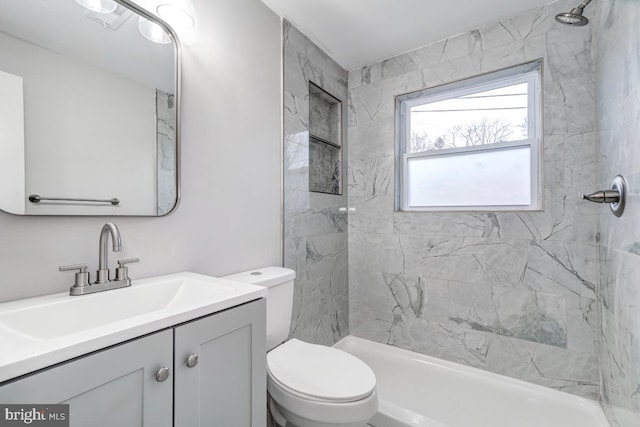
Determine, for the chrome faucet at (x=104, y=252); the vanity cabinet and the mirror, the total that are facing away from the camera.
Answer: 0

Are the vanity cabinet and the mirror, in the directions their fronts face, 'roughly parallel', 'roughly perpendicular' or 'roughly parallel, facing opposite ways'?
roughly parallel

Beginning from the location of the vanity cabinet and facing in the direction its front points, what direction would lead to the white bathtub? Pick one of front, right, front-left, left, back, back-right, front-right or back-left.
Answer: front-left

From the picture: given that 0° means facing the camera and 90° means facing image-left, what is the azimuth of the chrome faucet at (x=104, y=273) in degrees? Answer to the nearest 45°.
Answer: approximately 315°

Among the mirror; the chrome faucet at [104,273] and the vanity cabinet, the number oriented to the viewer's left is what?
0

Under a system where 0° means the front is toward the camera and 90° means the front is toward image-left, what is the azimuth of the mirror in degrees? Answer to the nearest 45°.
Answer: approximately 315°

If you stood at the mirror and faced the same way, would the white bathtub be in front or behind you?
in front

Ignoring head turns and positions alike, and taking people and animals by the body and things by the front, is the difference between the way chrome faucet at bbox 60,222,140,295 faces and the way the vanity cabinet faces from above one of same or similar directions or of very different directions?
same or similar directions

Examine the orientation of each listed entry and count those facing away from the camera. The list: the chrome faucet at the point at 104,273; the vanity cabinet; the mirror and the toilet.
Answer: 0

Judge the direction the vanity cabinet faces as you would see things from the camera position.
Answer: facing the viewer and to the right of the viewer

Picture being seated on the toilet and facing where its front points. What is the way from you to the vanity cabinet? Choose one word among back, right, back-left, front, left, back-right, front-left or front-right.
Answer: right

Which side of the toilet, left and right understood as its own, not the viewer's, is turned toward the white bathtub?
left

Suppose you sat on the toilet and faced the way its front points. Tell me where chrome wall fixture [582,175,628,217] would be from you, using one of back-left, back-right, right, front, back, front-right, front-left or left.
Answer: front-left
